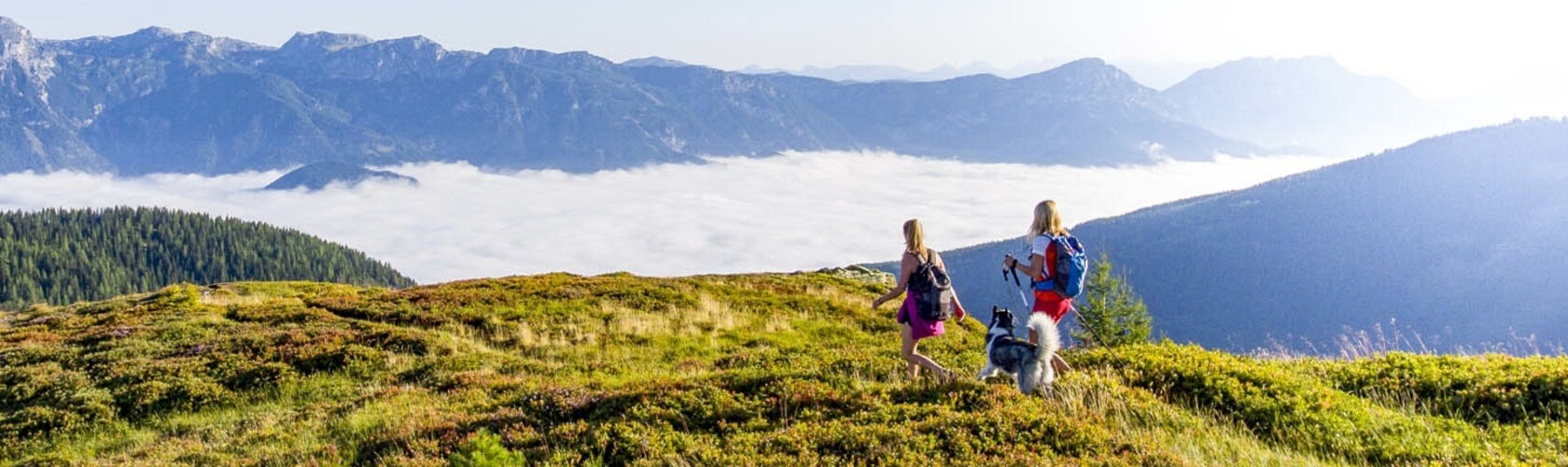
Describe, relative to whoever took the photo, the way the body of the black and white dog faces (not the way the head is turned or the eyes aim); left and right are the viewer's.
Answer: facing away from the viewer and to the left of the viewer

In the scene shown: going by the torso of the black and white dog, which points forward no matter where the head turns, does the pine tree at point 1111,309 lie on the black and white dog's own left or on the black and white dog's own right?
on the black and white dog's own right

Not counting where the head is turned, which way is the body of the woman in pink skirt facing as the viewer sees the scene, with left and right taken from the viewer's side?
facing away from the viewer and to the left of the viewer

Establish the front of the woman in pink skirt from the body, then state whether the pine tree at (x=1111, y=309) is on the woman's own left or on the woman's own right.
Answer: on the woman's own right
